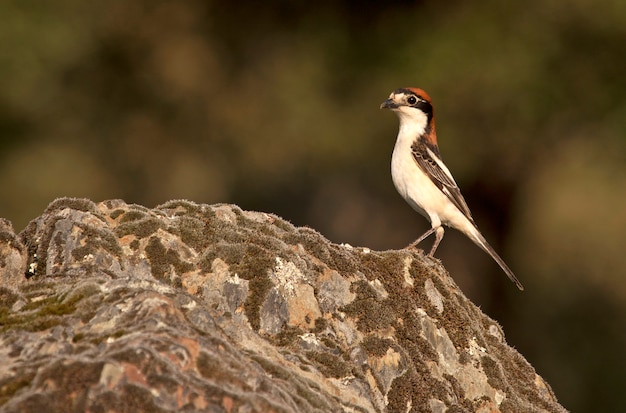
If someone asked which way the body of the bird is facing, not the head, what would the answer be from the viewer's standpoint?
to the viewer's left
